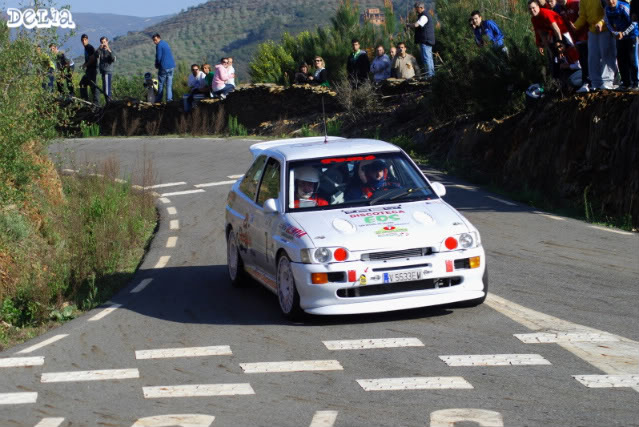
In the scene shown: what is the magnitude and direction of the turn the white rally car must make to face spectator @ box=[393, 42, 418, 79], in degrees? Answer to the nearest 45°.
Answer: approximately 135° to its left

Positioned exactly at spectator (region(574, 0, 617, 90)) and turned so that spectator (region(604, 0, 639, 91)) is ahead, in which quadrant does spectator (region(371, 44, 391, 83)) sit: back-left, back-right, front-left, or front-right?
back-left

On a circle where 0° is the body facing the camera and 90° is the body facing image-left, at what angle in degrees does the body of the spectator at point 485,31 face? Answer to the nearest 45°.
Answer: approximately 45°

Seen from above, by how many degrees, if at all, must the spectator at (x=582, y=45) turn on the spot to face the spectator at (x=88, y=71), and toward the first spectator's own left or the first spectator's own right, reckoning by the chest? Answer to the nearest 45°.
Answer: approximately 90° to the first spectator's own right
